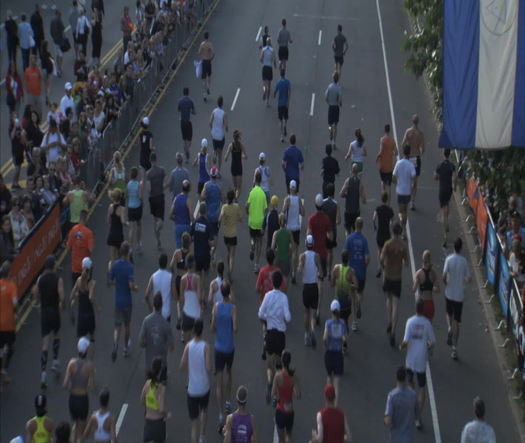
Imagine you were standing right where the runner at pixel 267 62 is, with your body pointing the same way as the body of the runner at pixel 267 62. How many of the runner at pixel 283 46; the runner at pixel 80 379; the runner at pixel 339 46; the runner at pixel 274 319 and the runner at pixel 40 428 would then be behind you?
3

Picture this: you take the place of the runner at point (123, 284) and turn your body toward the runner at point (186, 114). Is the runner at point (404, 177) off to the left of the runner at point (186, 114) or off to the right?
right

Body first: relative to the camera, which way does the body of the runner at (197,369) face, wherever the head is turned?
away from the camera

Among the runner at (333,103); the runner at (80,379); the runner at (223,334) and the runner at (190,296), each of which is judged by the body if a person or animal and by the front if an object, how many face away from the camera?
4

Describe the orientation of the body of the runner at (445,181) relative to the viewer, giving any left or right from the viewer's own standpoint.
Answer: facing away from the viewer

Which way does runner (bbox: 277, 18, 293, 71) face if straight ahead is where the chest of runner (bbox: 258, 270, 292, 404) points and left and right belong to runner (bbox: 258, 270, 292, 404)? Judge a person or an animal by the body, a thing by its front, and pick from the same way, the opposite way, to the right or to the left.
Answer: the same way

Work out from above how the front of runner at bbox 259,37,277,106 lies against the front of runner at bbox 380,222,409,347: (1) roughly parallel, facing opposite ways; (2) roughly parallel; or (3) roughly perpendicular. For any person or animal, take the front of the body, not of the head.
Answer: roughly parallel

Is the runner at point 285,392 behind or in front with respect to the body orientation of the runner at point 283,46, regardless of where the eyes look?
behind

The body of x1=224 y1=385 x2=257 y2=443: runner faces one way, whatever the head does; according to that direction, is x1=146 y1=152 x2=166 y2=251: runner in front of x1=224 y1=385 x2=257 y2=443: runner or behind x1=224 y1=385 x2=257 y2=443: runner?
in front

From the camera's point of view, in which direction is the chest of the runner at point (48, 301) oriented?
away from the camera

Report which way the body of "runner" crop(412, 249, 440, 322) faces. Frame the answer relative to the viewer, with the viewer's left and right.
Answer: facing away from the viewer

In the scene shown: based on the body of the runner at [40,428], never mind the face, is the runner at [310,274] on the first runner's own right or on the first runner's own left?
on the first runner's own right

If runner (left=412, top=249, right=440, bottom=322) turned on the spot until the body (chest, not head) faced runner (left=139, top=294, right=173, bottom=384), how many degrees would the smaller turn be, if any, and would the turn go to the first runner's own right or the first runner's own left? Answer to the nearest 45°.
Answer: approximately 135° to the first runner's own left

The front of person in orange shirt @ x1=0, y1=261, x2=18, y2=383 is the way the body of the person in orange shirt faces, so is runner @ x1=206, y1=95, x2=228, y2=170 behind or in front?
in front

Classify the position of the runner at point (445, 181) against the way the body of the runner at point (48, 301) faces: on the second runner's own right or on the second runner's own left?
on the second runner's own right

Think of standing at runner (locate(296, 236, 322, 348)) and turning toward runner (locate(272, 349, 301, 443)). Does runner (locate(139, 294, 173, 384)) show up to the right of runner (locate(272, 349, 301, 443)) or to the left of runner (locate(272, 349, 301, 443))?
right

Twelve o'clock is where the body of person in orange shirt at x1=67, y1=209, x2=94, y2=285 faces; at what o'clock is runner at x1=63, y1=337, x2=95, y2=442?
The runner is roughly at 6 o'clock from the person in orange shirt.
